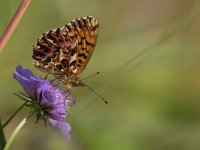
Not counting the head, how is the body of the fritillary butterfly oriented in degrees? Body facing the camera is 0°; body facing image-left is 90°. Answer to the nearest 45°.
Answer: approximately 270°
